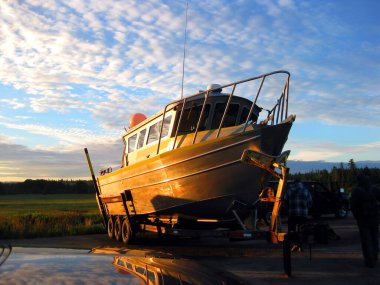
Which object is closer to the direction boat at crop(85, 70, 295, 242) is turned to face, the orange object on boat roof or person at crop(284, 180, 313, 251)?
the person

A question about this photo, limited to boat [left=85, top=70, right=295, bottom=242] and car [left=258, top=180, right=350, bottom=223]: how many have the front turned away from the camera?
0

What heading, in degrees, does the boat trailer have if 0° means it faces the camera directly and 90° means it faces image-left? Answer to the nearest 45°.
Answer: approximately 315°

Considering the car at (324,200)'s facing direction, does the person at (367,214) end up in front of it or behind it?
in front

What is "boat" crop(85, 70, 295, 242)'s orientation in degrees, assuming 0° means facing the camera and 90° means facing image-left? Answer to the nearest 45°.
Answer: approximately 315°

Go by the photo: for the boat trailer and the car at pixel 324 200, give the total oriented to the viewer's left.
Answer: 0

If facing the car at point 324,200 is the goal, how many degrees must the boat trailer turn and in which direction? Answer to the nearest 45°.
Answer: approximately 90° to its left
